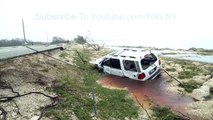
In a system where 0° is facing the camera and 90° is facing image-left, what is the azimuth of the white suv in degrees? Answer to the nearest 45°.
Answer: approximately 135°
